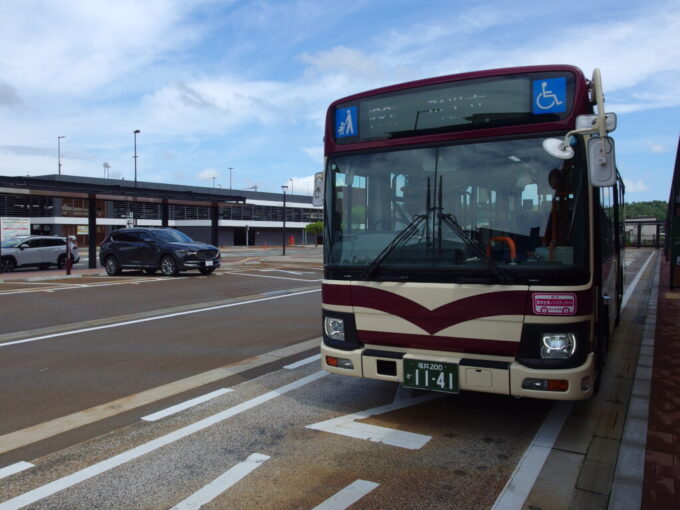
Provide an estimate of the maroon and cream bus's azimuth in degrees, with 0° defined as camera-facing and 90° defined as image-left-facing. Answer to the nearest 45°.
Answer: approximately 0°

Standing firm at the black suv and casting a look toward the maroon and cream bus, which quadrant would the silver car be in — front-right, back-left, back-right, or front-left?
back-right

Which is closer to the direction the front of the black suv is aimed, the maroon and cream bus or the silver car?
the maroon and cream bus

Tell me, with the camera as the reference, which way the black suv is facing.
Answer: facing the viewer and to the right of the viewer

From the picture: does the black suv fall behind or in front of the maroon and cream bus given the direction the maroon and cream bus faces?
behind

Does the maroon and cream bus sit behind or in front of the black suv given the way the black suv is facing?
in front

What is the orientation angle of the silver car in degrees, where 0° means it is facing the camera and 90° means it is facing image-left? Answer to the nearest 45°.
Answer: approximately 90°

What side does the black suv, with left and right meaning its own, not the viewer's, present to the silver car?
back

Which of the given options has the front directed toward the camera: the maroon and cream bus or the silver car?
the maroon and cream bus

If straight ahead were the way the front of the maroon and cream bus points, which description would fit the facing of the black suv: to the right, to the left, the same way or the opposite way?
to the left
